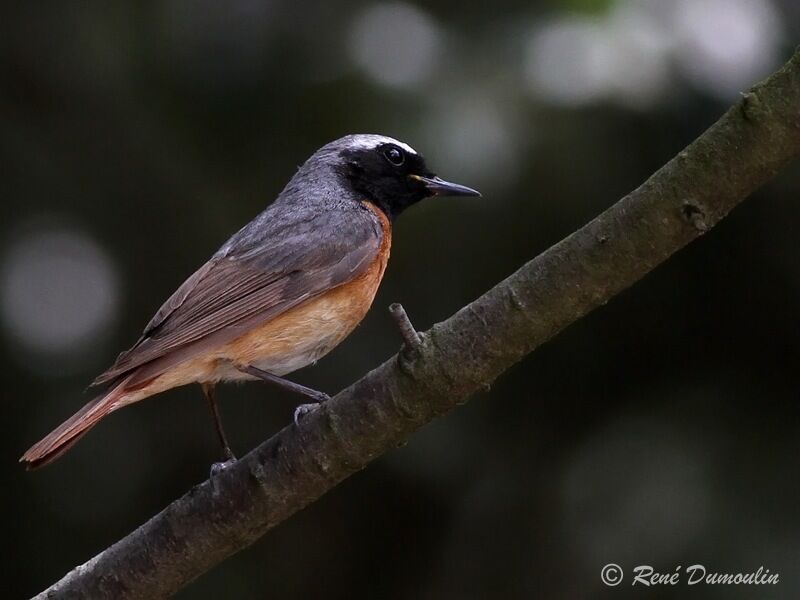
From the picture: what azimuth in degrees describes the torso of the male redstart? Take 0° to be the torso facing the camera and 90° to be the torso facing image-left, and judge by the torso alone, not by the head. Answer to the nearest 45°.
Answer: approximately 270°
